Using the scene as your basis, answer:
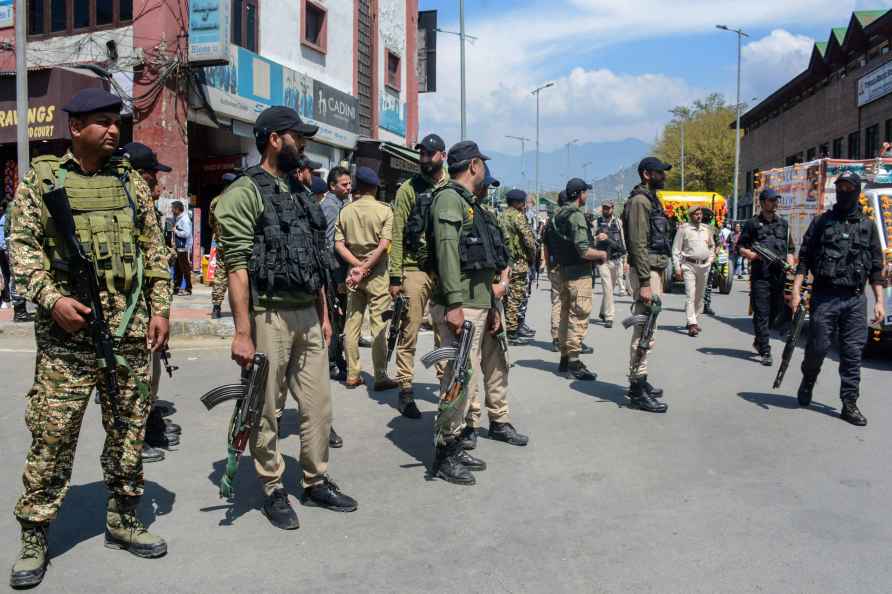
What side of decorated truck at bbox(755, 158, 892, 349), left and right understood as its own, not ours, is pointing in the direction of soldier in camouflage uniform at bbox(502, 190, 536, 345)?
right

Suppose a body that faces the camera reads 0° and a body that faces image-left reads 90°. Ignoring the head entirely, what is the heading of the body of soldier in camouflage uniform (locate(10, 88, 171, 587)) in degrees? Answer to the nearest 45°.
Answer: approximately 315°

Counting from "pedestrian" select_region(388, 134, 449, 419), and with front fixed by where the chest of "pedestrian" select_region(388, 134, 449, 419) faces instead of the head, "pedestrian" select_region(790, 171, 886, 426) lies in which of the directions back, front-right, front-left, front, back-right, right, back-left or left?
front-left

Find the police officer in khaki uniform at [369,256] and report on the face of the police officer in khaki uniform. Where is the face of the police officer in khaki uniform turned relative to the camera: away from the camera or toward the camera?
away from the camera

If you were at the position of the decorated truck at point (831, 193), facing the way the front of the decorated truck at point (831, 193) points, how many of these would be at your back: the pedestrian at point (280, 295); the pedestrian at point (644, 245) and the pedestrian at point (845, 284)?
0

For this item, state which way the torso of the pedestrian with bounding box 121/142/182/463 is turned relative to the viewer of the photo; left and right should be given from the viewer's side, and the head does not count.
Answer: facing to the right of the viewer

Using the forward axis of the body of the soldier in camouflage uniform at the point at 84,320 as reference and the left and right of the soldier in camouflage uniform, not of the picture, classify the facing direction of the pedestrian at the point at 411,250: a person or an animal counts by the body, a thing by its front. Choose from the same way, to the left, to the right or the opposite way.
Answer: the same way

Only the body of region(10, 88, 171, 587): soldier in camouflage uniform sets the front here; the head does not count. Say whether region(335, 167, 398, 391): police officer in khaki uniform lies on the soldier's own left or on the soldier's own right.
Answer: on the soldier's own left

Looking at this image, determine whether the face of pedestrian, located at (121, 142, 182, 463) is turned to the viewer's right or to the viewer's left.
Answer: to the viewer's right

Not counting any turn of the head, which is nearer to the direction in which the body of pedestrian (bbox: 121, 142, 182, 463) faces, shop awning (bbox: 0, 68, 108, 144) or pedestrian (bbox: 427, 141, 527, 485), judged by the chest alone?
the pedestrian

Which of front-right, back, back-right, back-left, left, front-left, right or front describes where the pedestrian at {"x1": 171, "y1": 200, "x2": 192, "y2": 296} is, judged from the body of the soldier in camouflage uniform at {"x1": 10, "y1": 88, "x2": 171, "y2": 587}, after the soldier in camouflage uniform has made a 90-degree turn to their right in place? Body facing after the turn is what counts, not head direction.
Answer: back-right

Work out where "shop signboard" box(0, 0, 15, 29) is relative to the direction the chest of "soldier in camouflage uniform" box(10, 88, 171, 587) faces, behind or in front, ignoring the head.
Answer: behind

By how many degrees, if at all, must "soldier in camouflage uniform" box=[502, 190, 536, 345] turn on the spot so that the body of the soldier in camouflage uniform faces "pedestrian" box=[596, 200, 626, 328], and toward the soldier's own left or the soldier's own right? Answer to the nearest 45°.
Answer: approximately 45° to the soldier's own left

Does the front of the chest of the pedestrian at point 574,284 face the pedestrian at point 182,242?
no

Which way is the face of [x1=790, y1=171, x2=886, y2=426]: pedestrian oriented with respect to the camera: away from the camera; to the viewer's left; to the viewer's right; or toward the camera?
toward the camera
